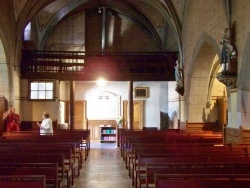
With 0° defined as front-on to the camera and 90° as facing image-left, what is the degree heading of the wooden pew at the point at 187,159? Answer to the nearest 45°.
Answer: approximately 0°

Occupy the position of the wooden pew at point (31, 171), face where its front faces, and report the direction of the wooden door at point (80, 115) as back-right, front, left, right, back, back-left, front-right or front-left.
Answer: back

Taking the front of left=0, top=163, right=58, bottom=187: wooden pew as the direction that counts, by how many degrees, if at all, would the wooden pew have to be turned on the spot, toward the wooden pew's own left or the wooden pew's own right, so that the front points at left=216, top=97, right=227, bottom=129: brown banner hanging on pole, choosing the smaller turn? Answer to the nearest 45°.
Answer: approximately 135° to the wooden pew's own left

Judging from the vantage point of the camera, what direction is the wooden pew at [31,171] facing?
facing the viewer

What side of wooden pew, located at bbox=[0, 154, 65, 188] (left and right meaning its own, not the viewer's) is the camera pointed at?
front

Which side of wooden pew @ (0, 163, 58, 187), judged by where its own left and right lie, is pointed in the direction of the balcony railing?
back

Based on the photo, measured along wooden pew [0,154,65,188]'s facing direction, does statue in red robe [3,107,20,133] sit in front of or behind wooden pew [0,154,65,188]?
behind

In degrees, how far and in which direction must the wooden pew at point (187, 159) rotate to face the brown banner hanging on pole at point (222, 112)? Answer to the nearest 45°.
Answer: approximately 180°

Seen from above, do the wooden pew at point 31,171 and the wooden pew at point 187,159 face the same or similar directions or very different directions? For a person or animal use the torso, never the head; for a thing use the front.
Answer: same or similar directions

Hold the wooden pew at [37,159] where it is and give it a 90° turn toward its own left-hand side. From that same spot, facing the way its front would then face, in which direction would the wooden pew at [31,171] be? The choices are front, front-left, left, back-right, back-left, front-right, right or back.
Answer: right

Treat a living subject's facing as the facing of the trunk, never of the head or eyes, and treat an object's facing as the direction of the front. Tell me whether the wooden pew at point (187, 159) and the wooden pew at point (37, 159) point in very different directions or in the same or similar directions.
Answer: same or similar directions
